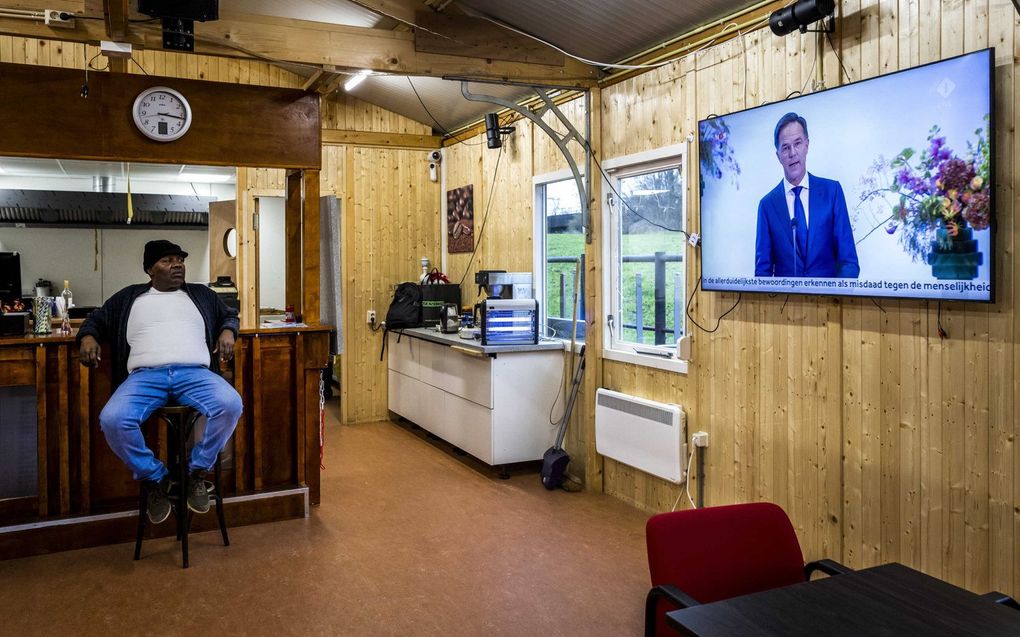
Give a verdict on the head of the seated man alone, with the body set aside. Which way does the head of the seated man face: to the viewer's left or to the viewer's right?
to the viewer's right

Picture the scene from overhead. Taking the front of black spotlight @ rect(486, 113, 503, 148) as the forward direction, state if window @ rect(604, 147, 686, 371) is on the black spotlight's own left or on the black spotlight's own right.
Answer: on the black spotlight's own left

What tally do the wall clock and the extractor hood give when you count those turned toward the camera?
2

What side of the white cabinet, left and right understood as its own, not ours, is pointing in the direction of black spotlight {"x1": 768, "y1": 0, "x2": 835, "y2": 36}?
left

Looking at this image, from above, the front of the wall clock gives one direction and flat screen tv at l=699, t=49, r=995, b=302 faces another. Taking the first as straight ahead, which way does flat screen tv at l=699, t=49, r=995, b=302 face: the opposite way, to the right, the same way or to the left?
to the right

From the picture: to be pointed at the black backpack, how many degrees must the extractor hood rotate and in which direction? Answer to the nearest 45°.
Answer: approximately 45° to its left
